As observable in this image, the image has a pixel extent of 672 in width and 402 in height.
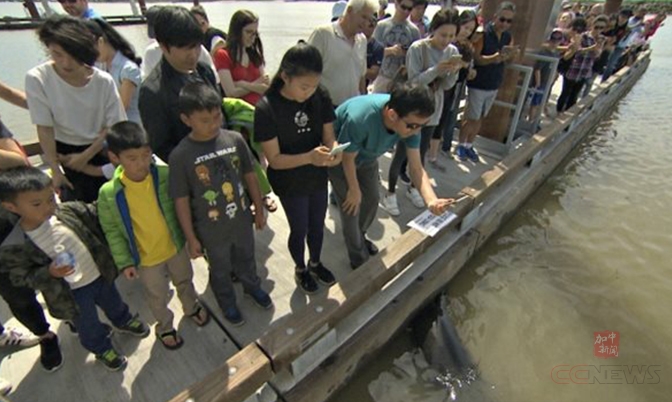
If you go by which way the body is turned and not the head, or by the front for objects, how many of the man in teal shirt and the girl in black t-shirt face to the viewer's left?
0

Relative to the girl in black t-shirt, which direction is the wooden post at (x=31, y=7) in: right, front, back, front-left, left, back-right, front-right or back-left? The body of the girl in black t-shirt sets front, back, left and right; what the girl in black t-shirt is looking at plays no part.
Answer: back

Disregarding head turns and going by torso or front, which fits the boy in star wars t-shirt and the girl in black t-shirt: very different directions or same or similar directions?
same or similar directions

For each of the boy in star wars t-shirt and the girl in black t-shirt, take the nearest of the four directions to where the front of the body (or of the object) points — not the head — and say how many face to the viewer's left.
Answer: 0

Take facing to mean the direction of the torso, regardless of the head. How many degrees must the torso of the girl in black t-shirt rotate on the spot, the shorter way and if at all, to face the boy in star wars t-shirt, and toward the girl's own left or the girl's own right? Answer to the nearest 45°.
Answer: approximately 90° to the girl's own right

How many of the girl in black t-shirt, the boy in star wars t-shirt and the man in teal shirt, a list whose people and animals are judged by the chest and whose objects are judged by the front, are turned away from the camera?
0

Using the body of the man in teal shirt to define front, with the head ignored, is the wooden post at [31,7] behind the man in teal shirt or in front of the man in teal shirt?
behind

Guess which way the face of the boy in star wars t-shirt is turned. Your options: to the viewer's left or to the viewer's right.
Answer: to the viewer's right

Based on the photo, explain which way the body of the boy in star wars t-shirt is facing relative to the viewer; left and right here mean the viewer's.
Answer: facing the viewer and to the right of the viewer

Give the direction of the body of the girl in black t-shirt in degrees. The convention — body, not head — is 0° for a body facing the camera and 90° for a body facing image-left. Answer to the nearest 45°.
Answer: approximately 315°
